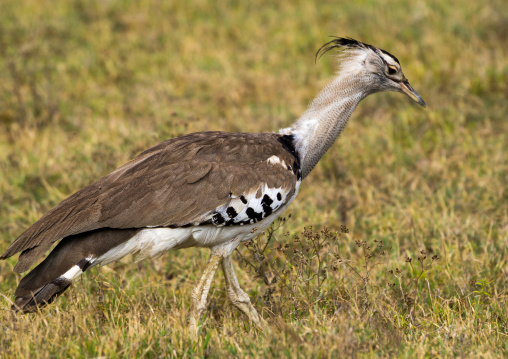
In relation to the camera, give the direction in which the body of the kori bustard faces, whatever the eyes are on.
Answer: to the viewer's right
